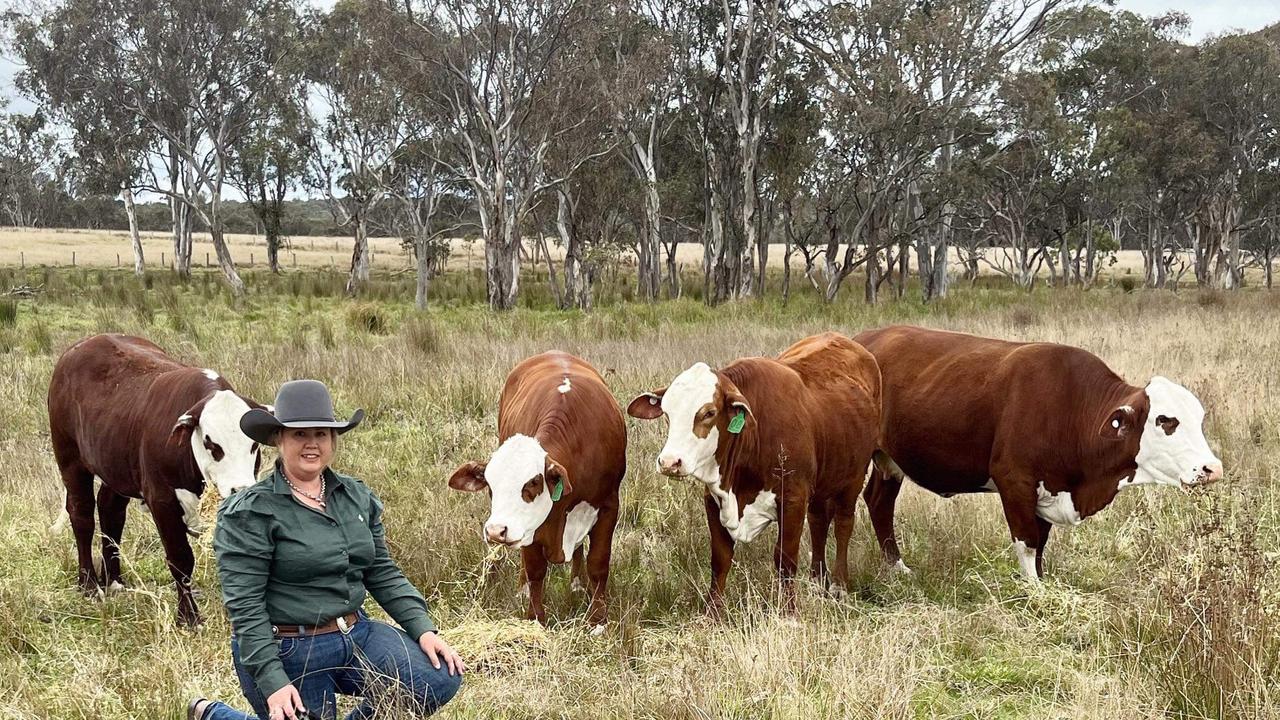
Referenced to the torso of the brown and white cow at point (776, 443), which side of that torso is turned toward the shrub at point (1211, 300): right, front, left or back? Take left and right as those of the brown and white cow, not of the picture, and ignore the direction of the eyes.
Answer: back

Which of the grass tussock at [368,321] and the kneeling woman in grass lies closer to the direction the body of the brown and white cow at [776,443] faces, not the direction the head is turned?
the kneeling woman in grass

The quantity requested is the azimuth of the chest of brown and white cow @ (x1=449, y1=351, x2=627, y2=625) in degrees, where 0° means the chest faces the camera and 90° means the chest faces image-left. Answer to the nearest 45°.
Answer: approximately 0°

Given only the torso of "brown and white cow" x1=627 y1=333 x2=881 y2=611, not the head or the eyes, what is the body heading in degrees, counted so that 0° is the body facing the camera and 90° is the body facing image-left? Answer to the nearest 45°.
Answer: approximately 45°

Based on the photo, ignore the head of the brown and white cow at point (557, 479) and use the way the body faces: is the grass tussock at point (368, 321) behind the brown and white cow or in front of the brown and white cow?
behind

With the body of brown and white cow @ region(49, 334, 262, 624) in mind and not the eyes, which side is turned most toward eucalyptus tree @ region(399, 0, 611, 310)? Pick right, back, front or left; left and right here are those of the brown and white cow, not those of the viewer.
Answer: left

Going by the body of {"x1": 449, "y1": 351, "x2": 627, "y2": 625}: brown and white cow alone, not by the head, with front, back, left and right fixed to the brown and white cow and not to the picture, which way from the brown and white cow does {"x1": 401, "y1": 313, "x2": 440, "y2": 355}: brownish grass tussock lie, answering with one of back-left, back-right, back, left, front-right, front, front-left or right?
back

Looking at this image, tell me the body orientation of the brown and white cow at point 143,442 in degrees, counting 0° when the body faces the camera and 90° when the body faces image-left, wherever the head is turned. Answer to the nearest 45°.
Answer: approximately 315°
